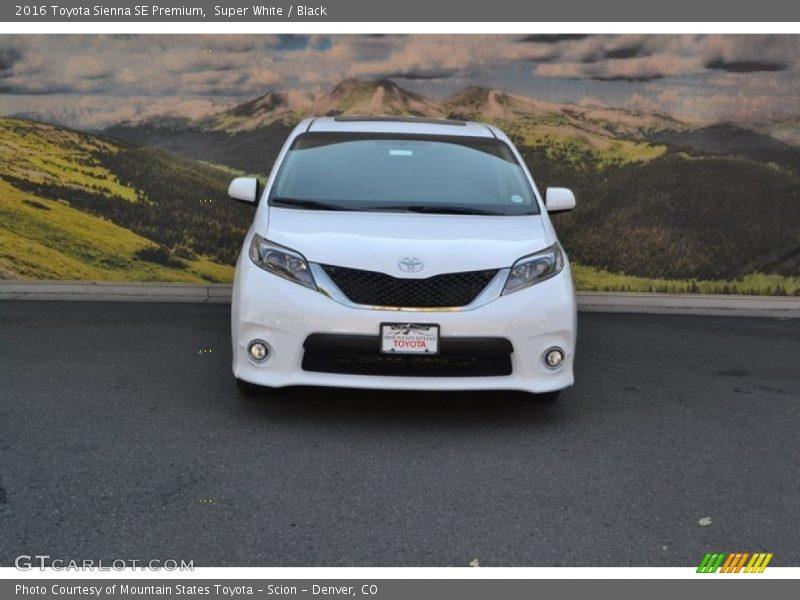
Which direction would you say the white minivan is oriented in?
toward the camera
